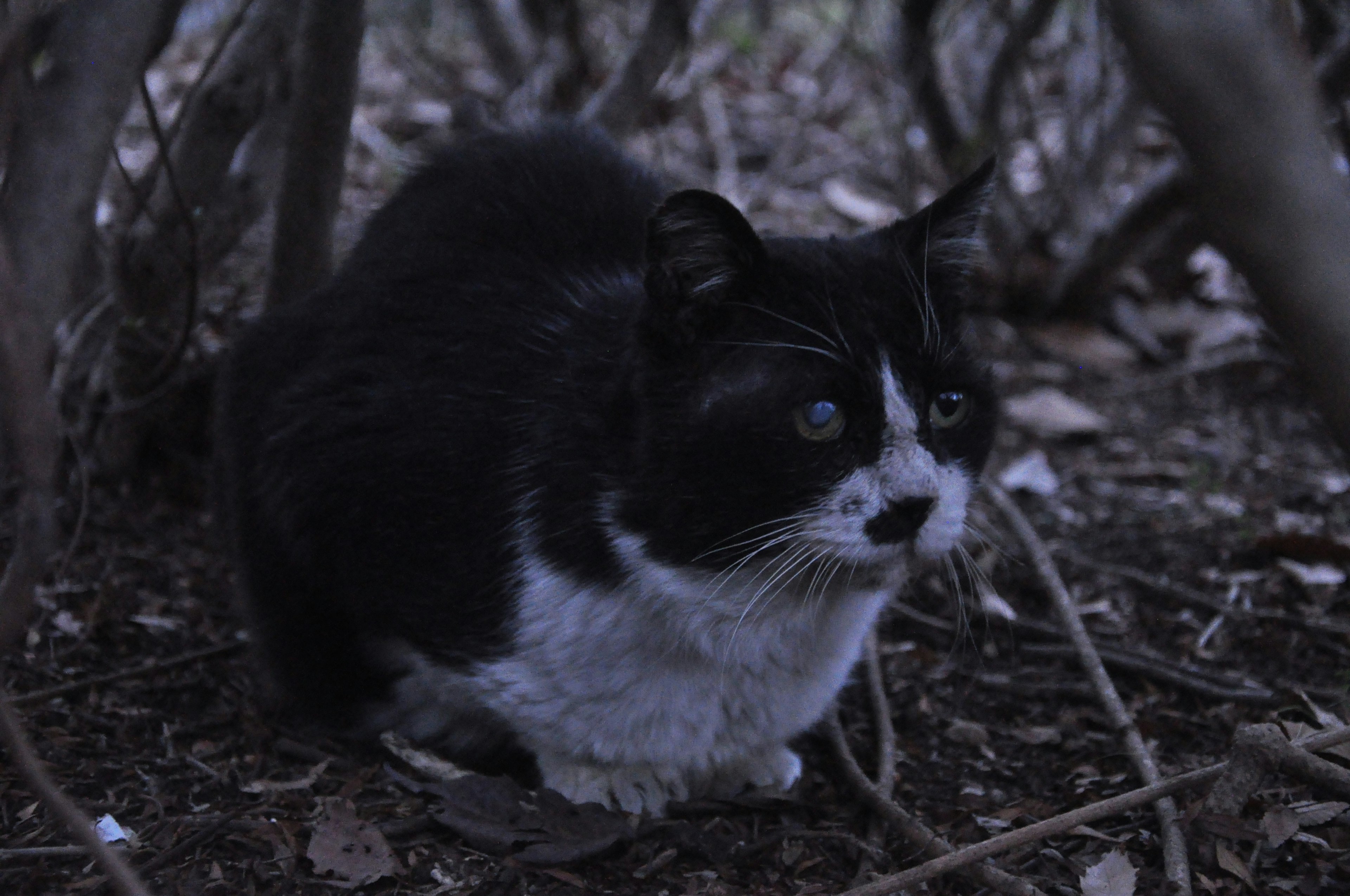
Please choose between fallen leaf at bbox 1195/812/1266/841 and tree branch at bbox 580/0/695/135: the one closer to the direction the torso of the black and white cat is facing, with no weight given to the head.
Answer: the fallen leaf

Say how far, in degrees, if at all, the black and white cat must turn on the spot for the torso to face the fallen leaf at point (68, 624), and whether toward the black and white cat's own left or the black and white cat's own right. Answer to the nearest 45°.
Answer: approximately 180°

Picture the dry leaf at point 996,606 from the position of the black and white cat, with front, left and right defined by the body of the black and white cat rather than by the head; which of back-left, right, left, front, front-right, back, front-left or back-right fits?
left

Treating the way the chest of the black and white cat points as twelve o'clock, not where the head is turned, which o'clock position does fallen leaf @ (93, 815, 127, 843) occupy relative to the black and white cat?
The fallen leaf is roughly at 4 o'clock from the black and white cat.

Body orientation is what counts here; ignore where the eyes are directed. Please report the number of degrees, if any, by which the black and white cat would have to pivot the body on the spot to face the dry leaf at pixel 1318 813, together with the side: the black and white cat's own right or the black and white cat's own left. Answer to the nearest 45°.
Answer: approximately 45° to the black and white cat's own left

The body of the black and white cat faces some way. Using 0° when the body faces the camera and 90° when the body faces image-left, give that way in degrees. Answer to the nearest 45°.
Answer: approximately 315°

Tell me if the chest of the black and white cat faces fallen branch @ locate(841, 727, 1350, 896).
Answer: yes

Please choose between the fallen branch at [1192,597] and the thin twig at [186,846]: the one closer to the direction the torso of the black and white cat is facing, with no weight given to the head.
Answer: the fallen branch
